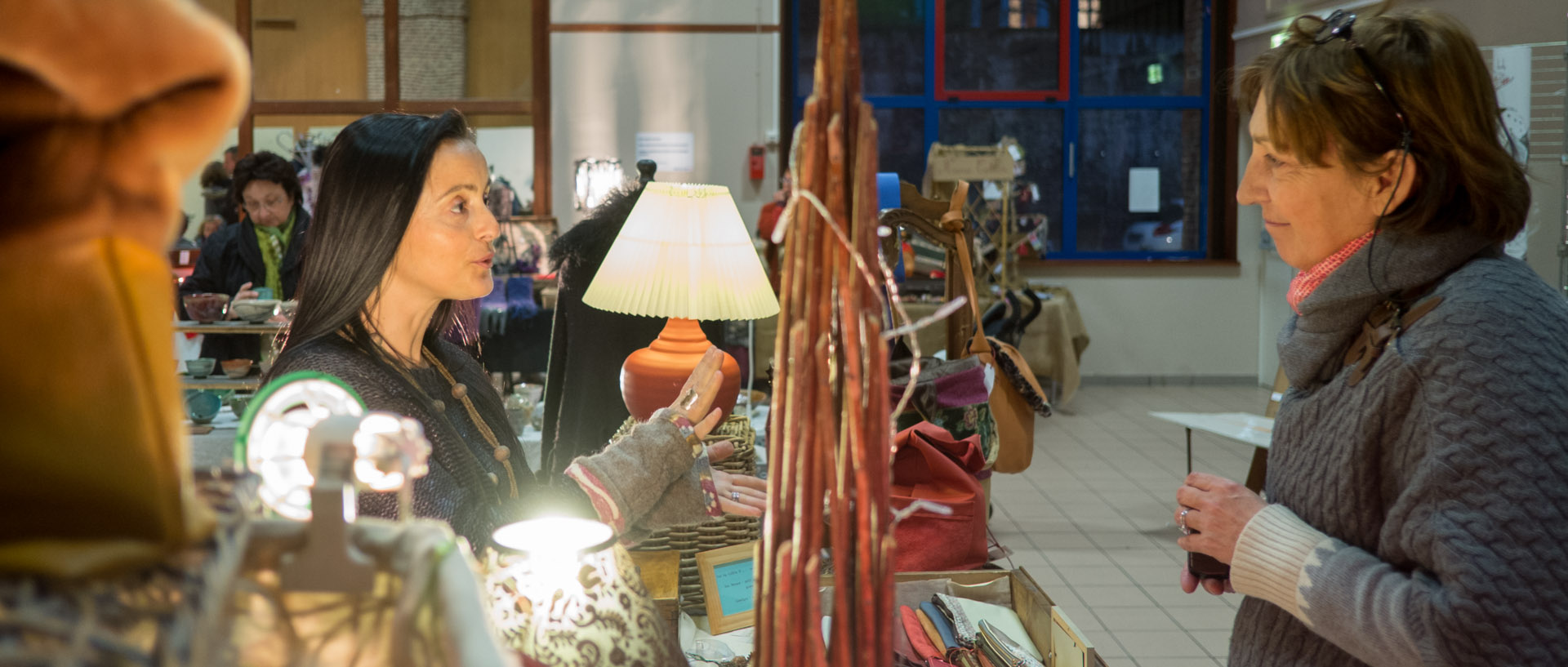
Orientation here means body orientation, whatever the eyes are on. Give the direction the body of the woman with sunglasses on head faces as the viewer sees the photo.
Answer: to the viewer's left

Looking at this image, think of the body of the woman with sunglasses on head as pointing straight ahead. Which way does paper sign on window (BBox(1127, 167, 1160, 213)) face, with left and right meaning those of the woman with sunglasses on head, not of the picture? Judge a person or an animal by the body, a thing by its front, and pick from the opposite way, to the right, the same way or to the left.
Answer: to the left

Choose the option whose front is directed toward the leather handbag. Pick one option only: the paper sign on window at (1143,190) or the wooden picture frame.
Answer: the paper sign on window

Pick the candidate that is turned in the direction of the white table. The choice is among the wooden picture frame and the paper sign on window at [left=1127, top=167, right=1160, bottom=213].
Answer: the paper sign on window

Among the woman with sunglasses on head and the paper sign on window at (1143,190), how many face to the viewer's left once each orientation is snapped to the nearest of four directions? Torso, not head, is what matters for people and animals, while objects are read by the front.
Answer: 1

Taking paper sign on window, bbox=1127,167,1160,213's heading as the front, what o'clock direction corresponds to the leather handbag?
The leather handbag is roughly at 12 o'clock from the paper sign on window.

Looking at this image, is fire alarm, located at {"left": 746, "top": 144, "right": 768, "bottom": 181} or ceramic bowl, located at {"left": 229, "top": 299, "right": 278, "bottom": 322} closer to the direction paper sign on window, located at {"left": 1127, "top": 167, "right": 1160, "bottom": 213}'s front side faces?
the ceramic bowl

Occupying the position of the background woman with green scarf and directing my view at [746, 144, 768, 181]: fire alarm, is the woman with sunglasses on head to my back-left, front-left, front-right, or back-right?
back-right
